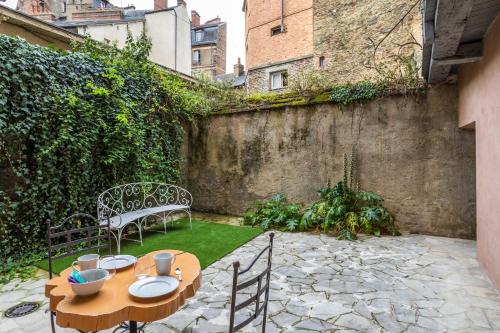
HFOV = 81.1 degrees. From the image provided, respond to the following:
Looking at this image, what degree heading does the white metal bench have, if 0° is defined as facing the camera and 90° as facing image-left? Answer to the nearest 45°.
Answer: approximately 315°

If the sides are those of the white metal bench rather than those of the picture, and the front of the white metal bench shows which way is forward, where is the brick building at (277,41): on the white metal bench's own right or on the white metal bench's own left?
on the white metal bench's own left

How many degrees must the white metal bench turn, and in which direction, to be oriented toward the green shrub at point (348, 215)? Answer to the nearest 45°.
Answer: approximately 45° to its left
